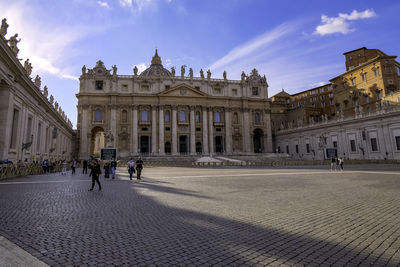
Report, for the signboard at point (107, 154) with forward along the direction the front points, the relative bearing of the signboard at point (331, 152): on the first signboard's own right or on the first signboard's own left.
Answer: on the first signboard's own left

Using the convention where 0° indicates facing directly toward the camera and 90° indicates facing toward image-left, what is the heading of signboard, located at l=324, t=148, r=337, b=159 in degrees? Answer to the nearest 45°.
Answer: approximately 0°

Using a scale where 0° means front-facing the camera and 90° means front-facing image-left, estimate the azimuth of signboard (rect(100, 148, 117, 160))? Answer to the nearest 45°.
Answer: approximately 0°

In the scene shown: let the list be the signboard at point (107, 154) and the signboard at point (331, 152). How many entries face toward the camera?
2

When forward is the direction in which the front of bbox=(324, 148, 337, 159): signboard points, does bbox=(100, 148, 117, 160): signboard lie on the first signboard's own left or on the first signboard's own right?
on the first signboard's own right

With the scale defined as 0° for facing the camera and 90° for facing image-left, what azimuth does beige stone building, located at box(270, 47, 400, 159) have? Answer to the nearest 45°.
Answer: approximately 45°

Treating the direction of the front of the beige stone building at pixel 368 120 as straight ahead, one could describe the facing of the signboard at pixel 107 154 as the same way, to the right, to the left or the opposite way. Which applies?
to the left

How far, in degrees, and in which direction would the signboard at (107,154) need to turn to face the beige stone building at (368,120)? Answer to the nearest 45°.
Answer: approximately 90° to its left
